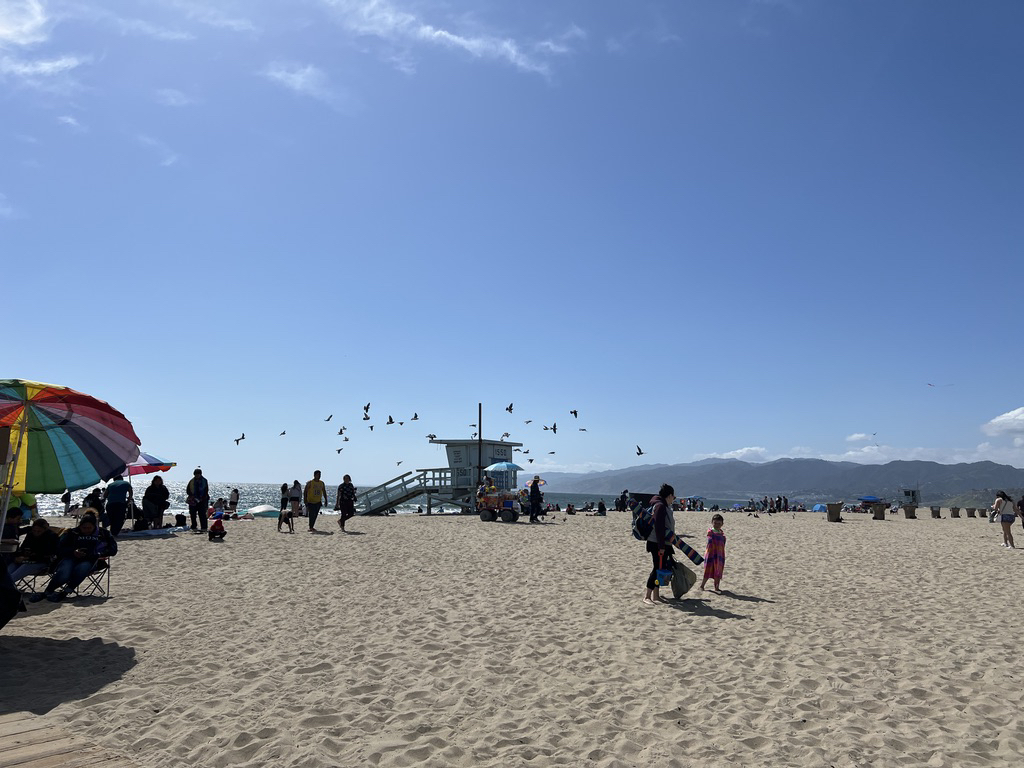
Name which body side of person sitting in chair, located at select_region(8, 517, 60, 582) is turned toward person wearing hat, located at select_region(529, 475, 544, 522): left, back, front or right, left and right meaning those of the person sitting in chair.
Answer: back

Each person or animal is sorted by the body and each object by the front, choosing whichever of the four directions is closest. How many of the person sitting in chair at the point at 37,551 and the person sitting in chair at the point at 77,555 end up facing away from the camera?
0

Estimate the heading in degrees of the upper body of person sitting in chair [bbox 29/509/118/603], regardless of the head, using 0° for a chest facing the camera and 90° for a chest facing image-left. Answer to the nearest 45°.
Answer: approximately 45°

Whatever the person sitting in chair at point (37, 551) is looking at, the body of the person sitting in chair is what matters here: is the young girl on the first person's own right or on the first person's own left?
on the first person's own left

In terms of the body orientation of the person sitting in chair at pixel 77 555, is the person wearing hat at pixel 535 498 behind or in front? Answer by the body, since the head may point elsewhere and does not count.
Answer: behind

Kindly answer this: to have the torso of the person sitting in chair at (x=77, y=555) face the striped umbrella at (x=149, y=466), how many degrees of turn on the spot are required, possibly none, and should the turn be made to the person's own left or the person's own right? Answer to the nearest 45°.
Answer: approximately 135° to the person's own right
